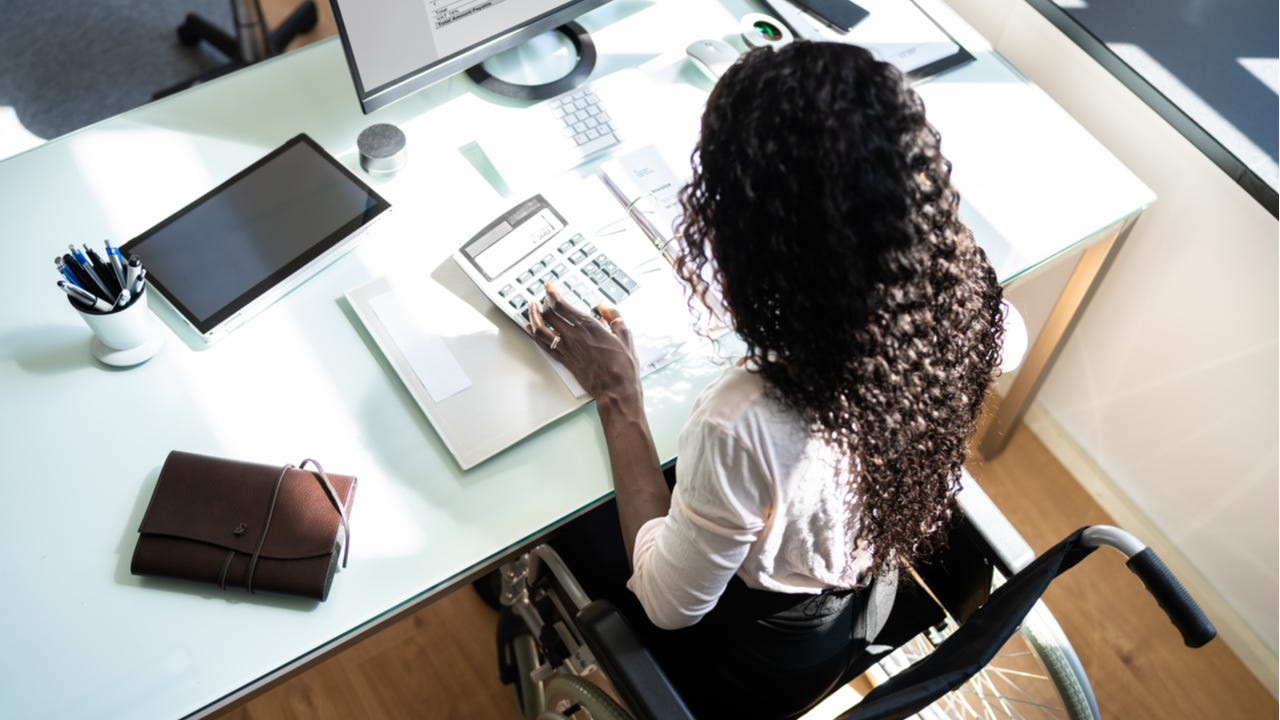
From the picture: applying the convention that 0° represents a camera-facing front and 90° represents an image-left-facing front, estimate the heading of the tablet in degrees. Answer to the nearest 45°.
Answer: approximately 315°

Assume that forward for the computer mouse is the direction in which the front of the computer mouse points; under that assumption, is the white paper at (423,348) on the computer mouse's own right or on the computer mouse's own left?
on the computer mouse's own left

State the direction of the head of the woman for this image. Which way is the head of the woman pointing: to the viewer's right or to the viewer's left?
to the viewer's left

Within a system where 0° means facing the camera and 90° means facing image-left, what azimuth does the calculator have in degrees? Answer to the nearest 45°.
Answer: approximately 315°

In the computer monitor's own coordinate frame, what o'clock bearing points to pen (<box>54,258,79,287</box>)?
The pen is roughly at 3 o'clock from the computer monitor.

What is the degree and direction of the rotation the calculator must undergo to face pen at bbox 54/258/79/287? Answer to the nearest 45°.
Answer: approximately 135° to its right

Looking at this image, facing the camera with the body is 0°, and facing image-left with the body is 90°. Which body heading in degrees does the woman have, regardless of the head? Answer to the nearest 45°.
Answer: approximately 135°

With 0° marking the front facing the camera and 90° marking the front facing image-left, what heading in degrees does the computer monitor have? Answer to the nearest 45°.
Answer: approximately 315°

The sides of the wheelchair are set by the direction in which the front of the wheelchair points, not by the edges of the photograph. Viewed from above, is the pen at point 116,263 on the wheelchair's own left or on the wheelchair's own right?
on the wheelchair's own left

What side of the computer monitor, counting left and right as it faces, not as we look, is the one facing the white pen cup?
right

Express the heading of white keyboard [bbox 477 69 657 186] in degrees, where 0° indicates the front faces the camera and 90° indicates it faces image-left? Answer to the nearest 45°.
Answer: approximately 315°

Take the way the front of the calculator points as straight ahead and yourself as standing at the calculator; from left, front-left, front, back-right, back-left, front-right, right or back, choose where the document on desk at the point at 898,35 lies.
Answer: left
